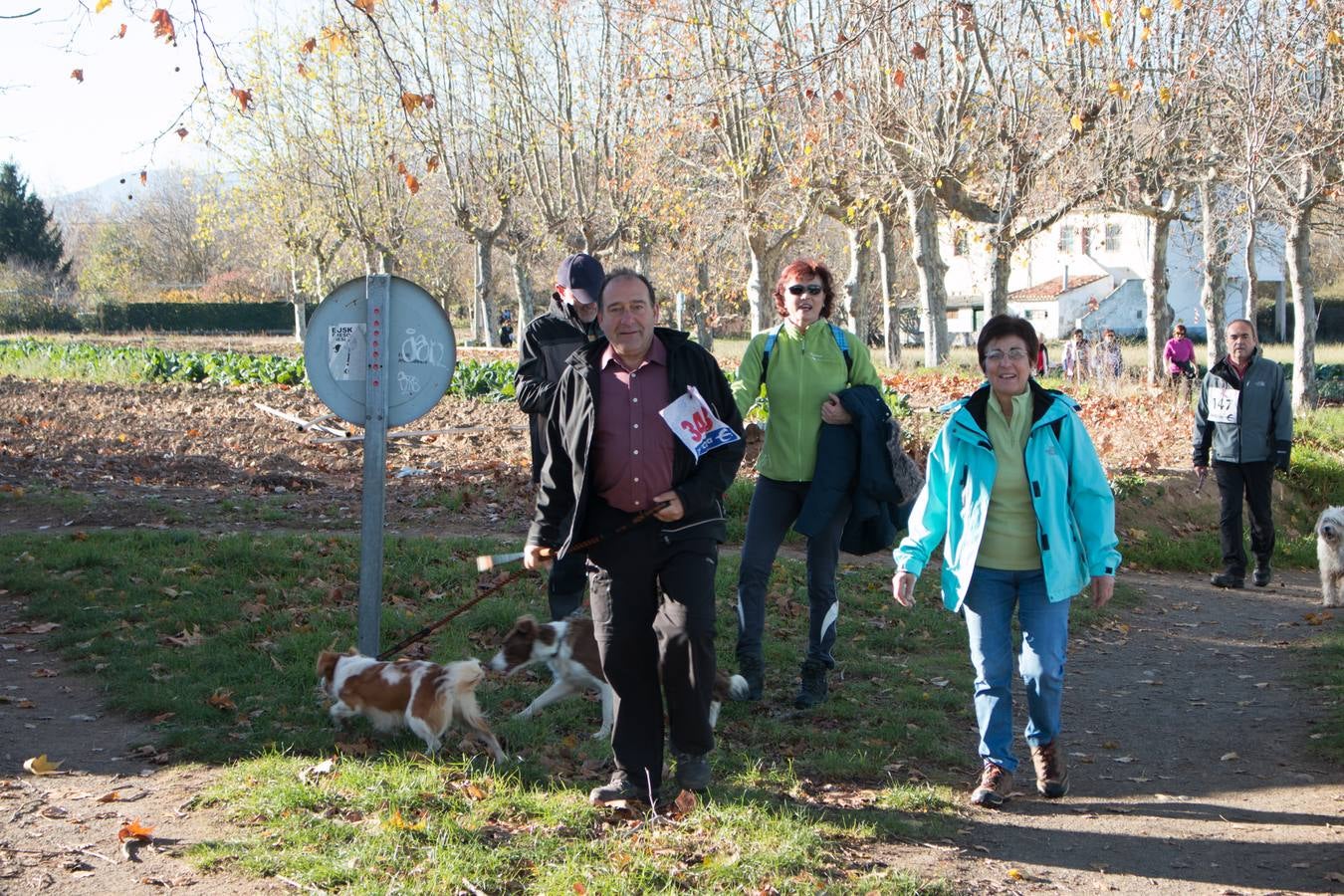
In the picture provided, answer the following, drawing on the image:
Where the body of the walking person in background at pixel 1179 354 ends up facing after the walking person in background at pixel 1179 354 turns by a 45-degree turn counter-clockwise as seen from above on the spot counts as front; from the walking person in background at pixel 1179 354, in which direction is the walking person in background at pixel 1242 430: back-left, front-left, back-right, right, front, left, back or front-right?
front-right

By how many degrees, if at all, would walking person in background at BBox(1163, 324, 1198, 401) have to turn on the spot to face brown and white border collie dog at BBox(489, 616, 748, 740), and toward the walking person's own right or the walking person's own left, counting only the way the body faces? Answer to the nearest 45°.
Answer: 0° — they already face it

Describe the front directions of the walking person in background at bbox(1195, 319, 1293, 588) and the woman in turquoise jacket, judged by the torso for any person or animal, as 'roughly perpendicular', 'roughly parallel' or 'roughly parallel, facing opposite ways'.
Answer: roughly parallel

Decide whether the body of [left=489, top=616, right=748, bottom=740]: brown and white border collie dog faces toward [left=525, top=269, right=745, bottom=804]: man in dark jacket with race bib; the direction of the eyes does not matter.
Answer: no

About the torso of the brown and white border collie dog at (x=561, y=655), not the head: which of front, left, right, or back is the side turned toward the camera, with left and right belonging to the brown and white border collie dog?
left

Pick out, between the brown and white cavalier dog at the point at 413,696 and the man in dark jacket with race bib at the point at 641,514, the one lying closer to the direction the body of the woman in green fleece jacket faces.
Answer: the man in dark jacket with race bib

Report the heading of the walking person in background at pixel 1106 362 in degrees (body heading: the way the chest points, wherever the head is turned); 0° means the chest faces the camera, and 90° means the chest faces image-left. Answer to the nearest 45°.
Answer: approximately 0°

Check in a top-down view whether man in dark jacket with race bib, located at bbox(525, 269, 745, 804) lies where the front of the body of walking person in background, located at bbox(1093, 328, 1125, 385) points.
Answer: yes

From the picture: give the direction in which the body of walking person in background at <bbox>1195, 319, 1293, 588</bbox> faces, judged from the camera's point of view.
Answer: toward the camera

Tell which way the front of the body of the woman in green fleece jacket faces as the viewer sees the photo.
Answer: toward the camera

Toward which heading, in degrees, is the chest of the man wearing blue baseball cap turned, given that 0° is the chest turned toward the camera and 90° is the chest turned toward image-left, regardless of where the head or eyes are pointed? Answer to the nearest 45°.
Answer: approximately 315°

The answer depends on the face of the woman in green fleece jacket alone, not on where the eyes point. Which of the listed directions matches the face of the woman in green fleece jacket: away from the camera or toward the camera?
toward the camera

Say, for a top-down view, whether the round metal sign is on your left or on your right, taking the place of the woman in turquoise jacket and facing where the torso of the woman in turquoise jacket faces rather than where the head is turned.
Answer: on your right

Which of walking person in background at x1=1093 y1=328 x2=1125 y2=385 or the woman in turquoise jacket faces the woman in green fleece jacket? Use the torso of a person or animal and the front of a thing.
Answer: the walking person in background

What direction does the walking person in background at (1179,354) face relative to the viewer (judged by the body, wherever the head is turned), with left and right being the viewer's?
facing the viewer

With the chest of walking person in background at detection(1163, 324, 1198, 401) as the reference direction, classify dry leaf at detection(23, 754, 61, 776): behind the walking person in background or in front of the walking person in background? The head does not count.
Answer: in front

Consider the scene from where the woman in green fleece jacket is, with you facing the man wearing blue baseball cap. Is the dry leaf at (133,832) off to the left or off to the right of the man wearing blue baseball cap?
left

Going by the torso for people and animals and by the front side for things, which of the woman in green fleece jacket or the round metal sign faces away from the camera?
the round metal sign

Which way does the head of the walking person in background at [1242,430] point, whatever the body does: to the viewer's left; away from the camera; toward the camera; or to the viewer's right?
toward the camera

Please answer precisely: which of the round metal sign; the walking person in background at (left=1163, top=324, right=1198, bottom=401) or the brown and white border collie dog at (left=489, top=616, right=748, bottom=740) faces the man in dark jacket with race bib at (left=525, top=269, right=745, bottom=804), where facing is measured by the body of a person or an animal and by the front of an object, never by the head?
the walking person in background
